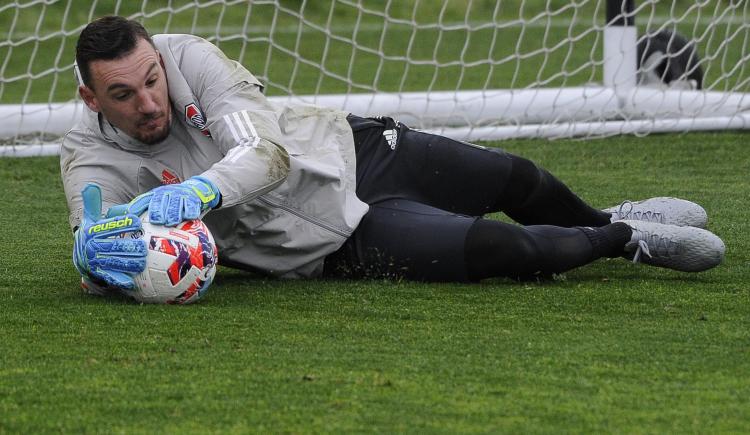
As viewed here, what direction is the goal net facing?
toward the camera

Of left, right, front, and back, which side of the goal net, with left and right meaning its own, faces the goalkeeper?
front

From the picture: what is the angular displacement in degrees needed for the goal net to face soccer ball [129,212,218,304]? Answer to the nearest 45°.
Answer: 0° — it already faces it
